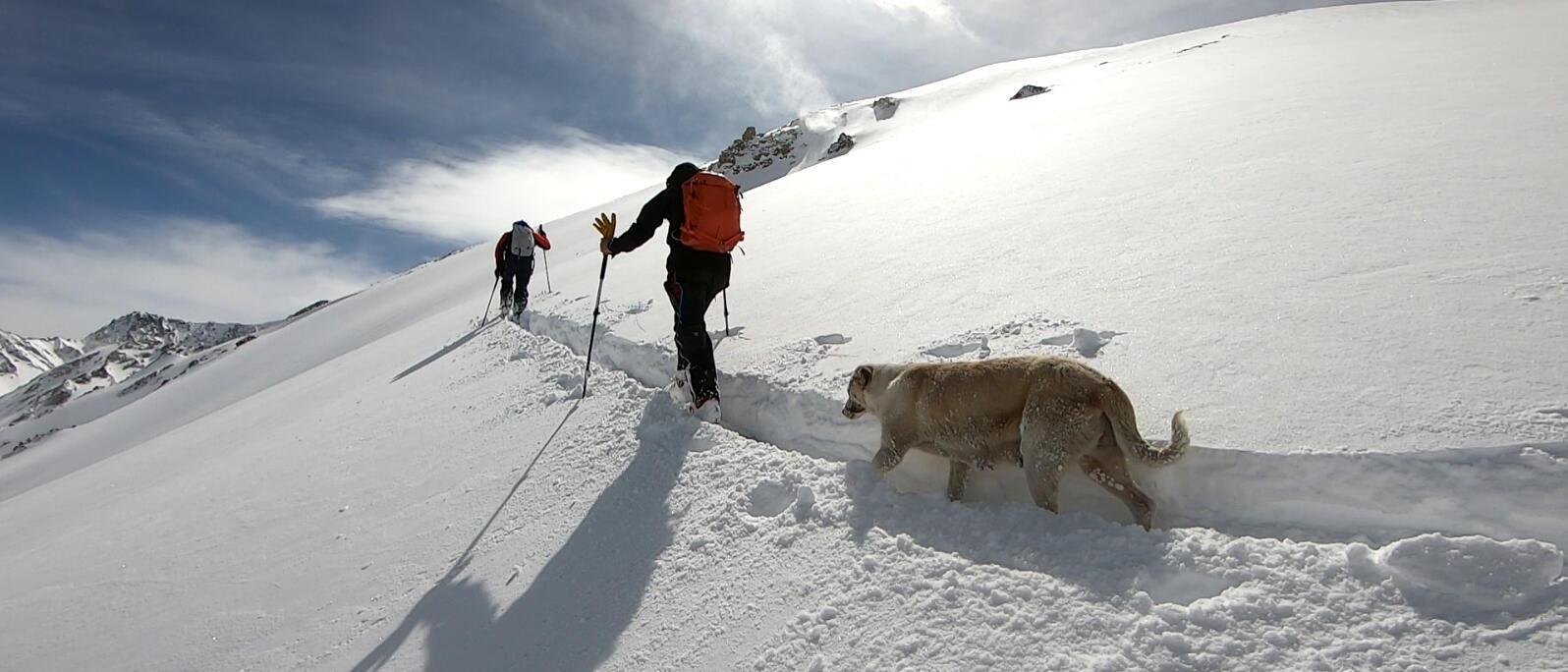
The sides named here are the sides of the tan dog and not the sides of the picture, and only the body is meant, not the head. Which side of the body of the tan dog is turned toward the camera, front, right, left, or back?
left

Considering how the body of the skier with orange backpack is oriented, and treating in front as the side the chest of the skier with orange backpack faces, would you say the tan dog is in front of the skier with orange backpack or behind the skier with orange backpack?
behind

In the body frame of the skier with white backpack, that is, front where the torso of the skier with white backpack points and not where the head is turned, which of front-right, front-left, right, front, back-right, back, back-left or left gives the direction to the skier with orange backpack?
back

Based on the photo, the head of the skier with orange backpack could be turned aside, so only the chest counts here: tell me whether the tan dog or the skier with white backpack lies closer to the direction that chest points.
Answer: the skier with white backpack

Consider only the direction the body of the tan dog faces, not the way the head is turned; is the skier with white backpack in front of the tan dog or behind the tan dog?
in front

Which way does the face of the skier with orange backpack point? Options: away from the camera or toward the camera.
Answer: away from the camera

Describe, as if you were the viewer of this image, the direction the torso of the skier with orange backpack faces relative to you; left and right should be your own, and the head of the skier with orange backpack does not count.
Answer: facing away from the viewer and to the left of the viewer

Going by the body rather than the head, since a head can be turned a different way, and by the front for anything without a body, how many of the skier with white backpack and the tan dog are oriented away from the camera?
1

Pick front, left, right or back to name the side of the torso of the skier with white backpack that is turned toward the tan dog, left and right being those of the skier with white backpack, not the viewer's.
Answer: back

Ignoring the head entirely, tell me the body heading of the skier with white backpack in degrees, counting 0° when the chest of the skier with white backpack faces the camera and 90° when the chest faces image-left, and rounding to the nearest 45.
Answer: approximately 180°
